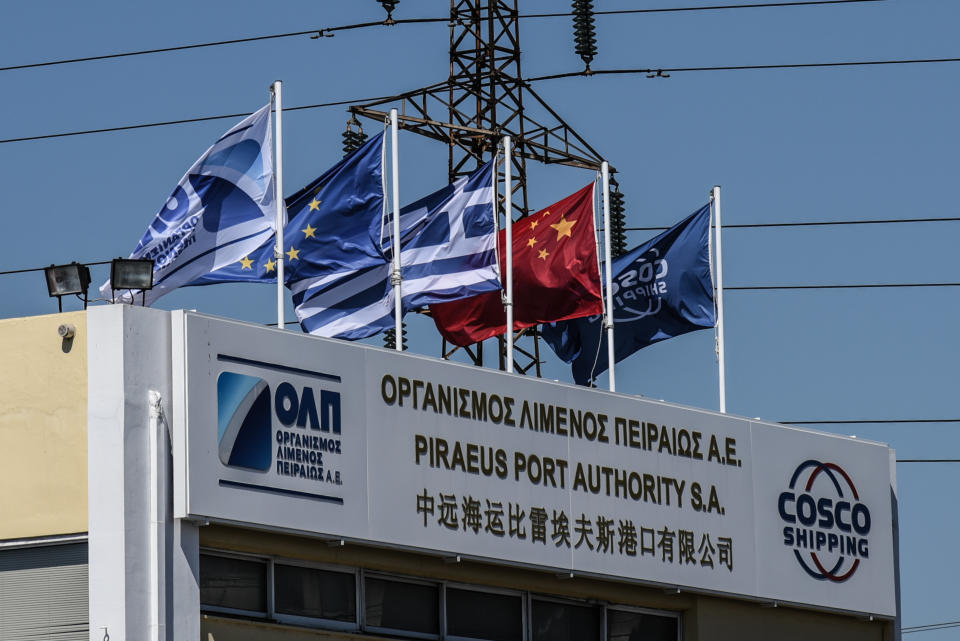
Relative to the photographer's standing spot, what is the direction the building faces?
facing the viewer and to the right of the viewer

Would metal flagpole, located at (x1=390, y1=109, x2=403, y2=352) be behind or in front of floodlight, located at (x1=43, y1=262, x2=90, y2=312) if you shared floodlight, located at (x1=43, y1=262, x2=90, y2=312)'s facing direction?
behind

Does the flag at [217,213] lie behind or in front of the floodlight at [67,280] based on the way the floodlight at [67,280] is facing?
behind

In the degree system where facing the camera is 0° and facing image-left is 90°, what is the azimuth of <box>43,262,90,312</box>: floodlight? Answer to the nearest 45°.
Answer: approximately 45°
